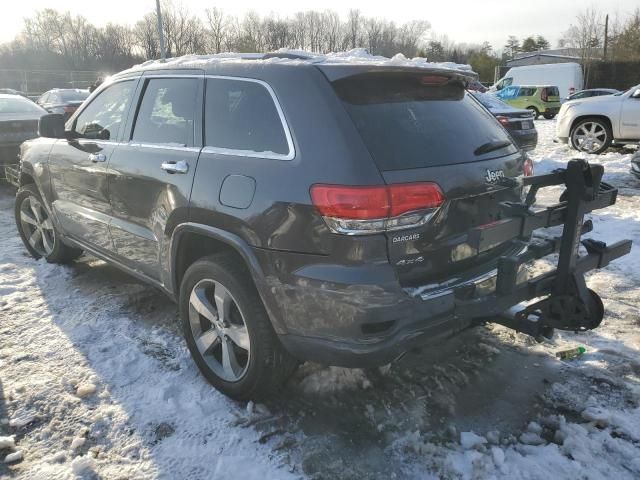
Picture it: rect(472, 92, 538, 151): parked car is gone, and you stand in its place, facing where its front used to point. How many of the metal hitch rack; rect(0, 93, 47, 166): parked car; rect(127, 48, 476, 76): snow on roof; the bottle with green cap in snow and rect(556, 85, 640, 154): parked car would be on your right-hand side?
1

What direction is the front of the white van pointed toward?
to the viewer's left

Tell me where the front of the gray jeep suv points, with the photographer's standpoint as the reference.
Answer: facing away from the viewer and to the left of the viewer

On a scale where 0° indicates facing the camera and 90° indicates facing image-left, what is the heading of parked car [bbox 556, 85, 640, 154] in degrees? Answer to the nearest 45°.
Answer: approximately 90°

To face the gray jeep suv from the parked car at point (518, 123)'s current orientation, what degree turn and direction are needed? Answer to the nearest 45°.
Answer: approximately 135° to its left

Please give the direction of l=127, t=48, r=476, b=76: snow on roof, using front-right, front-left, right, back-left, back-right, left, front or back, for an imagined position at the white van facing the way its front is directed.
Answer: left

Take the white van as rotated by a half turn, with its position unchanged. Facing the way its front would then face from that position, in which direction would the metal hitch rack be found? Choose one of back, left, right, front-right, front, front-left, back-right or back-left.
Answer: right

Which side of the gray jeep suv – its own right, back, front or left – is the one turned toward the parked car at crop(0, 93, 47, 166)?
front

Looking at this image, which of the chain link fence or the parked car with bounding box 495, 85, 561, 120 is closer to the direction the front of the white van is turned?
the chain link fence

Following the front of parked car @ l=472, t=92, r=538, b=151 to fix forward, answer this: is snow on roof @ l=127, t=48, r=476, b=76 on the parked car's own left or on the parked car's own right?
on the parked car's own left

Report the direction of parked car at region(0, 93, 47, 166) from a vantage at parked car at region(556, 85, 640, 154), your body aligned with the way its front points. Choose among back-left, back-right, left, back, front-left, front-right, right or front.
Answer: front-left

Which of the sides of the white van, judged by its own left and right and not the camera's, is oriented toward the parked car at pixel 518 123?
left

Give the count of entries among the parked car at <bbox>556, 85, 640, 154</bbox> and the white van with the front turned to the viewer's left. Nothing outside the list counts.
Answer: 2
